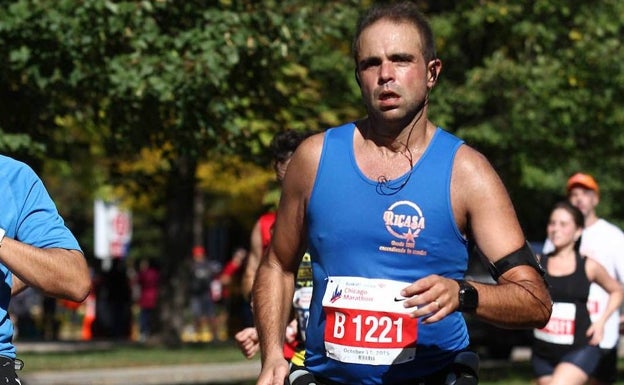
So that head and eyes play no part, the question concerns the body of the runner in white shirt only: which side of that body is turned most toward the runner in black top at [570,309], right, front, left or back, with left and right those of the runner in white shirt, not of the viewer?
front

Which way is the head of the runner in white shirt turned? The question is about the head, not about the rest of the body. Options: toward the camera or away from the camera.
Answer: toward the camera

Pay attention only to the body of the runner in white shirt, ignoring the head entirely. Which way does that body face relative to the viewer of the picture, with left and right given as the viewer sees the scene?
facing the viewer and to the left of the viewer

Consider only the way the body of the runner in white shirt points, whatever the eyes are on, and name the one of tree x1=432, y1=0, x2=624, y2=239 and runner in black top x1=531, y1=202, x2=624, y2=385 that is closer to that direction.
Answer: the runner in black top

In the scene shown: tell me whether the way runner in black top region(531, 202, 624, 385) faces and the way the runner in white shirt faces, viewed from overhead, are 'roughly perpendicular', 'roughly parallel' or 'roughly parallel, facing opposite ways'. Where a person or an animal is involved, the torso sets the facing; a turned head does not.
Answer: roughly parallel

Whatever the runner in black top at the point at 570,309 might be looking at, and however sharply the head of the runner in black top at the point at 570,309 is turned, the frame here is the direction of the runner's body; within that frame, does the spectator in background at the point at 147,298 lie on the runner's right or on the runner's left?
on the runner's right

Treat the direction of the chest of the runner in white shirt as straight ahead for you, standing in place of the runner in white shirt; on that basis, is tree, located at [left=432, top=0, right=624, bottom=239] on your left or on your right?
on your right

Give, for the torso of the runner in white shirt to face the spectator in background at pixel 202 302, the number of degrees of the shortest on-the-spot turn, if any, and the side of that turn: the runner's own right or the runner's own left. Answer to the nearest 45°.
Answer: approximately 90° to the runner's own right

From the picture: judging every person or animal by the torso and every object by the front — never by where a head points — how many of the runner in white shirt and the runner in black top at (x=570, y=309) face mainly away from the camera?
0
